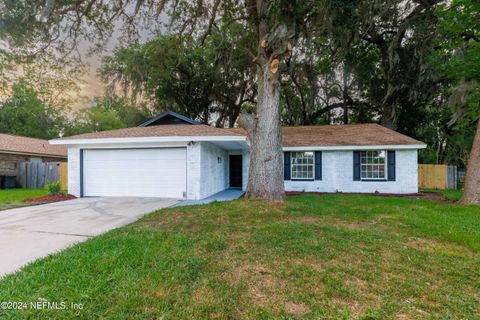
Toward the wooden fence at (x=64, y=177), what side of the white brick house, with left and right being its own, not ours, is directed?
right

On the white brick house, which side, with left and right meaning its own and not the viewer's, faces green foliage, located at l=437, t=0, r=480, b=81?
left

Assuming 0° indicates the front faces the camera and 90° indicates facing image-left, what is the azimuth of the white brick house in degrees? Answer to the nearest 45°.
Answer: approximately 0°

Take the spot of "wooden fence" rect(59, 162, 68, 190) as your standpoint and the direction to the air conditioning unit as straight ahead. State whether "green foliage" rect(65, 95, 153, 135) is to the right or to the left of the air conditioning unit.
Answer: right

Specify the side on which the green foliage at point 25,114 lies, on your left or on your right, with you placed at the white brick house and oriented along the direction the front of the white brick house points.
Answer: on your right

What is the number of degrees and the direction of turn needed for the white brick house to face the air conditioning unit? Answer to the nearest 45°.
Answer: approximately 90° to its right
